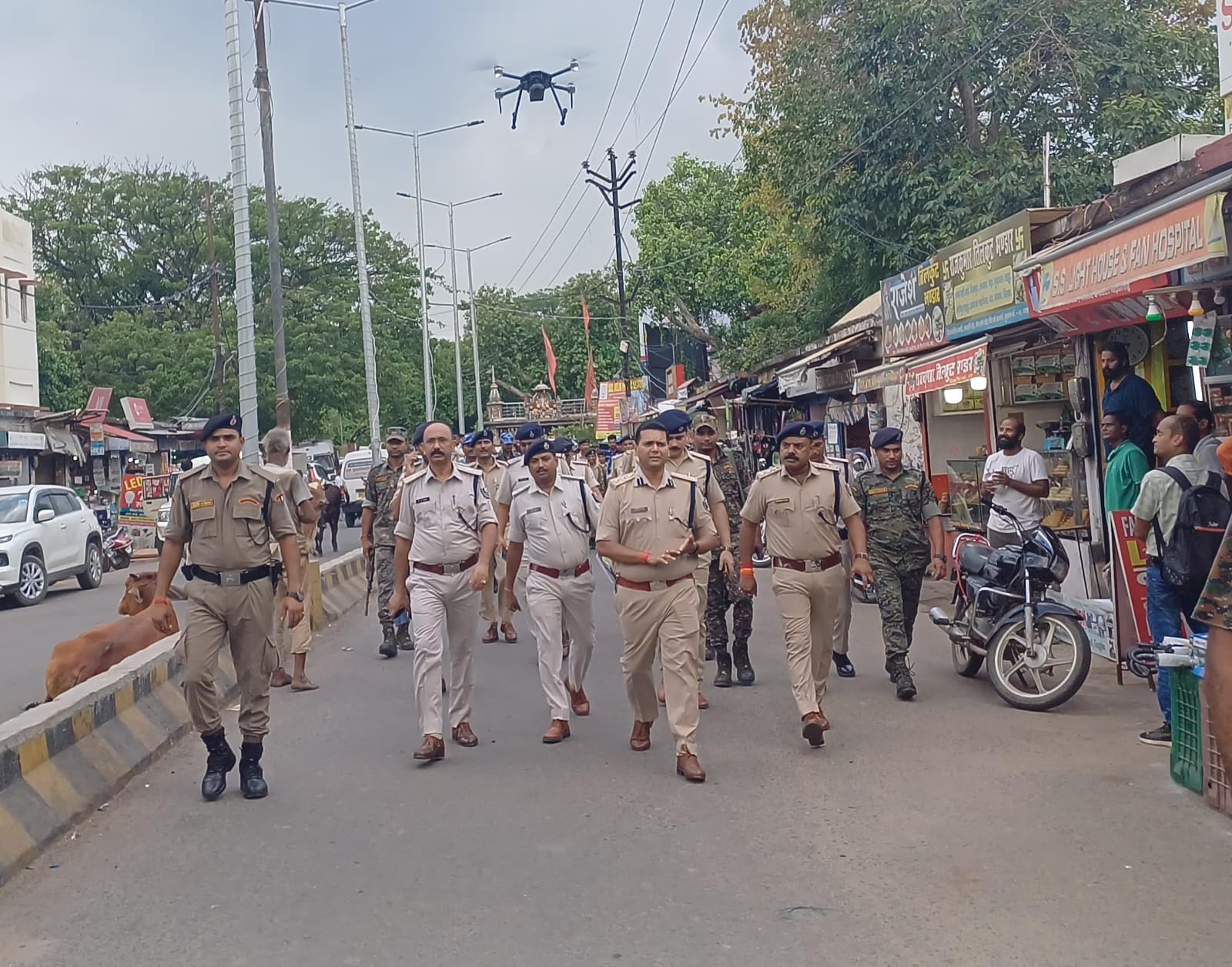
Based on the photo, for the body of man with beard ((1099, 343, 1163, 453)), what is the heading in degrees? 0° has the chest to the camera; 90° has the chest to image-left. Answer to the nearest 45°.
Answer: approximately 45°

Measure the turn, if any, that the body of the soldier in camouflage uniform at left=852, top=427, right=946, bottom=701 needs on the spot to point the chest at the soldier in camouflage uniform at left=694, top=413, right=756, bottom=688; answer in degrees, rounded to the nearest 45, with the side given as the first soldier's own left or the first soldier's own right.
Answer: approximately 90° to the first soldier's own right

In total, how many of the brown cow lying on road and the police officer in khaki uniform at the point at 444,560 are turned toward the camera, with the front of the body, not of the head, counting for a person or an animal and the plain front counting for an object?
1

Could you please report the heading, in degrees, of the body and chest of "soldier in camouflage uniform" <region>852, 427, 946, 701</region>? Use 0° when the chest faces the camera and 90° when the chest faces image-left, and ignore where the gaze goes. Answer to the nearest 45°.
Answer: approximately 0°

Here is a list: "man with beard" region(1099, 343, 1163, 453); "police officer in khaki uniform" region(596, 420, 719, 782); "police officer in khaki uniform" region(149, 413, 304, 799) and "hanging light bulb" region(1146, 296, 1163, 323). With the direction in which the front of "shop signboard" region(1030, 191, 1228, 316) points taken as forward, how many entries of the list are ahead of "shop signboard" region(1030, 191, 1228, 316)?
2

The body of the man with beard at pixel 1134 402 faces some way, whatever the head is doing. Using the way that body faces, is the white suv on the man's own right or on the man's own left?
on the man's own right

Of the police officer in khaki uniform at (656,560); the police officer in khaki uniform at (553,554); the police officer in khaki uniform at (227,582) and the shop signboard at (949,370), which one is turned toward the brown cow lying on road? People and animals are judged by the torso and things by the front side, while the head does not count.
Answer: the shop signboard

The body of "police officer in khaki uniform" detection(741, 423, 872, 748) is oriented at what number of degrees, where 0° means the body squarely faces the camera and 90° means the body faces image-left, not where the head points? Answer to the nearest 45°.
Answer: approximately 0°

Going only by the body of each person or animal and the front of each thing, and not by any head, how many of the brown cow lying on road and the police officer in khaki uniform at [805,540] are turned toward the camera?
1

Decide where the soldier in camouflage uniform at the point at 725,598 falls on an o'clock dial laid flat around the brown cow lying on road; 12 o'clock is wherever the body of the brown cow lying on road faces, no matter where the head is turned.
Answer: The soldier in camouflage uniform is roughly at 2 o'clock from the brown cow lying on road.

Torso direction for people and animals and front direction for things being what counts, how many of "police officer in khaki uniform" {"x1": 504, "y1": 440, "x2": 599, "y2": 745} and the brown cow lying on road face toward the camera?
1

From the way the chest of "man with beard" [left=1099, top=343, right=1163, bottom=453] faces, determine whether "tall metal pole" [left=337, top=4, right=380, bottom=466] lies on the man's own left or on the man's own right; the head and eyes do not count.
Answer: on the man's own right
